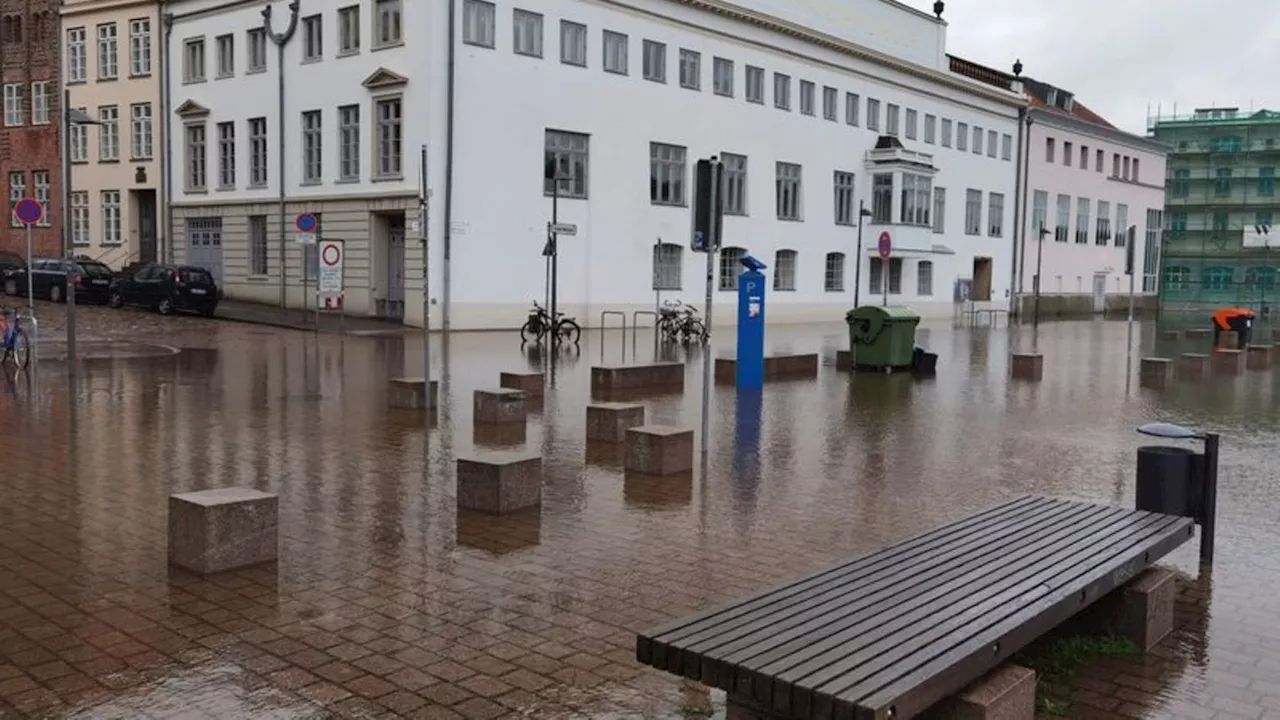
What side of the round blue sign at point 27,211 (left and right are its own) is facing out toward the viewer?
front

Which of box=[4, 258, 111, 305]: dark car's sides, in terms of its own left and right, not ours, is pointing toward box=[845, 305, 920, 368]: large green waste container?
back

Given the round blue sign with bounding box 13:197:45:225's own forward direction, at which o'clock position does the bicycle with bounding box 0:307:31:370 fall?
The bicycle is roughly at 12 o'clock from the round blue sign.

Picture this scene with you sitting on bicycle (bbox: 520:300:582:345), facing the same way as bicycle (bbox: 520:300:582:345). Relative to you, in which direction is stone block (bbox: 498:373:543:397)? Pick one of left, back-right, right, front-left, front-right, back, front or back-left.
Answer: left

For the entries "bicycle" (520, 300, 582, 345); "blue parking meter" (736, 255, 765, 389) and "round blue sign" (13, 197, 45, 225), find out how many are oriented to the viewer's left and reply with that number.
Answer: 1

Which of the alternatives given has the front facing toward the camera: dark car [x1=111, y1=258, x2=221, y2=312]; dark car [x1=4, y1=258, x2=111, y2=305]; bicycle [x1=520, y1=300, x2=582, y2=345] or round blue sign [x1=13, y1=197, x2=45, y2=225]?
the round blue sign

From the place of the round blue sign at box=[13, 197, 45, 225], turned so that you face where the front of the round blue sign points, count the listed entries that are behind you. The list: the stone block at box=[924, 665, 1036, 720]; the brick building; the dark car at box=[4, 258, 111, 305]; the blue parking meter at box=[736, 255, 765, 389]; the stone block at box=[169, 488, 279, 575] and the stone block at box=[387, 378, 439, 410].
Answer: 2

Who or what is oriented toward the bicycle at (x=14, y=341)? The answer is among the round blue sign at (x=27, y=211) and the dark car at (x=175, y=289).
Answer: the round blue sign

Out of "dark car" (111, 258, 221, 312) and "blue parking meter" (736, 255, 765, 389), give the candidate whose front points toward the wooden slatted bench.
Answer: the blue parking meter

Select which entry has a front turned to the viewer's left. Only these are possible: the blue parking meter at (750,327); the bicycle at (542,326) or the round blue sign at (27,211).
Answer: the bicycle

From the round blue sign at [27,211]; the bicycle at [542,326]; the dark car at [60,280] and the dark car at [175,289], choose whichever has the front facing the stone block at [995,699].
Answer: the round blue sign

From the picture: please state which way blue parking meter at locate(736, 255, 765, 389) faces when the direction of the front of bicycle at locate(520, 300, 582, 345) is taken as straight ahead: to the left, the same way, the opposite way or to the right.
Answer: to the left

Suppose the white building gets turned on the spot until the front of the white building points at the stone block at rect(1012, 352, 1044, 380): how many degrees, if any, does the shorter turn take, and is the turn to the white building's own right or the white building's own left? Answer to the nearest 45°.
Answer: approximately 90° to the white building's own left

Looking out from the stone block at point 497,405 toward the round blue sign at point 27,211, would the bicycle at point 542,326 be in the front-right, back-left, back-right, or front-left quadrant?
front-right

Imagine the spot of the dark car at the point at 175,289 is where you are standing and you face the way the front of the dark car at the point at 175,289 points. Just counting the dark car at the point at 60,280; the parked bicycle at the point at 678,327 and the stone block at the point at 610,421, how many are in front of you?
1

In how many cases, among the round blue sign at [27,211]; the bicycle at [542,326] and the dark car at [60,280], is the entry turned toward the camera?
1
